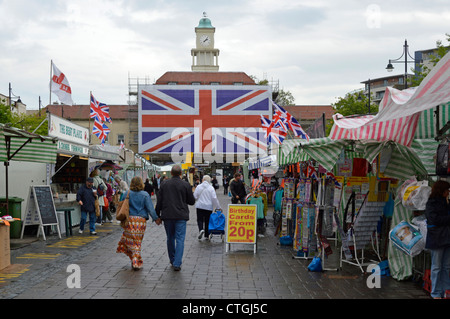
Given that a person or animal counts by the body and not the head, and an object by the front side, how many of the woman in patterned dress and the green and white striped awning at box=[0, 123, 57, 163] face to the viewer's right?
1

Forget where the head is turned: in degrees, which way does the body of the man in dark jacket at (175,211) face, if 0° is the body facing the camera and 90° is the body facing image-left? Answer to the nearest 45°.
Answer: approximately 180°

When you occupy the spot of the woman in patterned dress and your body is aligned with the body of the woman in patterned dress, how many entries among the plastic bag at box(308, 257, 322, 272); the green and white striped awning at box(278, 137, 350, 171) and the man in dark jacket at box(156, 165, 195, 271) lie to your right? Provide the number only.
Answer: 3

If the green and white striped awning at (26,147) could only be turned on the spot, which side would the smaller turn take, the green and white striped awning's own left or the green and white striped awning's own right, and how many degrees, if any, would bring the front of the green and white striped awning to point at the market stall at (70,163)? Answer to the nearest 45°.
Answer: approximately 90° to the green and white striped awning's own left

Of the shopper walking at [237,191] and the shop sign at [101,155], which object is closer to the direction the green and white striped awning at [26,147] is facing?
the shopper walking

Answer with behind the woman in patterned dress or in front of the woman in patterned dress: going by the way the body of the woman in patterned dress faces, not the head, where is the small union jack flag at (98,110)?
in front

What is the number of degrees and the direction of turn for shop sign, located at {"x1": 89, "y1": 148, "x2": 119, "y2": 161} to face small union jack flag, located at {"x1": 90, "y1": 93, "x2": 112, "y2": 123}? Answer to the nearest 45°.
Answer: approximately 135° to its left

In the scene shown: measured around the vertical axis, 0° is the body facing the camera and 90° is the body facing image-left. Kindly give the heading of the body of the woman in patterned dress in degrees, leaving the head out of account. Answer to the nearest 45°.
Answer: approximately 180°

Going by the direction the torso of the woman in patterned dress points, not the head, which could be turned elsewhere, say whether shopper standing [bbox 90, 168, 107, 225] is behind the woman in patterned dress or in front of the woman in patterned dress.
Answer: in front

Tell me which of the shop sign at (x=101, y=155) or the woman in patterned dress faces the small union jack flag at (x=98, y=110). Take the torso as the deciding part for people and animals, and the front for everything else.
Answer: the woman in patterned dress

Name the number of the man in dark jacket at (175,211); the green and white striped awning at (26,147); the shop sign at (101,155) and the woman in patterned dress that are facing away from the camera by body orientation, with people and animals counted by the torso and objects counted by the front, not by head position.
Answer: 2

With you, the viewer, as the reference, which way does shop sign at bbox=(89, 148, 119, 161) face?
facing the viewer and to the right of the viewer

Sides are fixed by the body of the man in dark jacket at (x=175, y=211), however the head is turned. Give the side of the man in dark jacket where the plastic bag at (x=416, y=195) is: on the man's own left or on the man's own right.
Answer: on the man's own right

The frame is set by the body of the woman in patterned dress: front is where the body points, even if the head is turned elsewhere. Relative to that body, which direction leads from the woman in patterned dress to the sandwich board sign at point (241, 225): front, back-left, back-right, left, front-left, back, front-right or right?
front-right

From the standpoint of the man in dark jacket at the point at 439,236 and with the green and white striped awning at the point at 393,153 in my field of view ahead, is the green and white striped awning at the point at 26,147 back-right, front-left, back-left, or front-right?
front-left

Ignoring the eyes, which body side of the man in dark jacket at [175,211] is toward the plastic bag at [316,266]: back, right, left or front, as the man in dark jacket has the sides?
right

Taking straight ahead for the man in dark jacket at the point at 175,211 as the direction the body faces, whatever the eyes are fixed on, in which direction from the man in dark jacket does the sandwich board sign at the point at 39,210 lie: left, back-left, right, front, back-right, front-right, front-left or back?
front-left

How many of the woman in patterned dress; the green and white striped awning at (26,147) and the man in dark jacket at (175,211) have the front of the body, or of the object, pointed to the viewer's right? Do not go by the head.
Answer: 1

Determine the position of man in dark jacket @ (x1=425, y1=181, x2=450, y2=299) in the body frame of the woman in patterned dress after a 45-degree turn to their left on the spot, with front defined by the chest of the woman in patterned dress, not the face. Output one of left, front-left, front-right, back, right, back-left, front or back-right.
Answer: back

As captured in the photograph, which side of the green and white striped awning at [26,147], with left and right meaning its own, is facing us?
right
